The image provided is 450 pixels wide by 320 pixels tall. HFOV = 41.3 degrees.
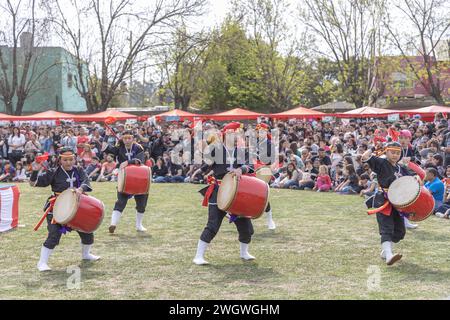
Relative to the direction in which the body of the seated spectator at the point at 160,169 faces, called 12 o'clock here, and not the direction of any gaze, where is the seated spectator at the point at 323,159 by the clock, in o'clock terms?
the seated spectator at the point at 323,159 is roughly at 10 o'clock from the seated spectator at the point at 160,169.

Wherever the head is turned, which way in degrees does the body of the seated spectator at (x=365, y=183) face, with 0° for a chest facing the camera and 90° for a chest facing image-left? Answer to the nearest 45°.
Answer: approximately 45°

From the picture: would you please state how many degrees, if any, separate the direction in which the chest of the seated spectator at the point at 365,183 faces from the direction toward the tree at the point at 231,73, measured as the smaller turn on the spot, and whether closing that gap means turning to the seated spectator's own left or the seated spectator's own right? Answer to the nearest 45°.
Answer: approximately 135° to the seated spectator's own right

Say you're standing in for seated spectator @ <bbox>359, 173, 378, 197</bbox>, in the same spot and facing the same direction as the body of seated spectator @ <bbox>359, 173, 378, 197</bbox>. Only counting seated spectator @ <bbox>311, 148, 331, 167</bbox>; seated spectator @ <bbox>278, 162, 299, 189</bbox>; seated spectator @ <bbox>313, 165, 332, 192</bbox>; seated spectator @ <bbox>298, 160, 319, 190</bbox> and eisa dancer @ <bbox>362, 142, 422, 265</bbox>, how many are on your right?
4

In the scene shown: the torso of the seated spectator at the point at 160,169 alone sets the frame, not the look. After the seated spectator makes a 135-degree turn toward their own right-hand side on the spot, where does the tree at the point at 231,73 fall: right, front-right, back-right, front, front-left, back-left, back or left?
front-right

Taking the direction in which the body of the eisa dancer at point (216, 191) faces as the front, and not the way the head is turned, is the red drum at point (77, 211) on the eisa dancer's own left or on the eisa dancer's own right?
on the eisa dancer's own right
